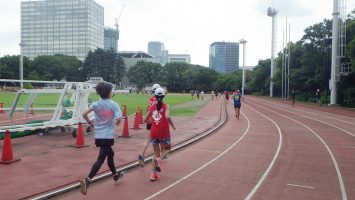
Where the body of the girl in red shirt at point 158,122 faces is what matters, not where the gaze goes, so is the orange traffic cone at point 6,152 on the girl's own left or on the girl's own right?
on the girl's own left

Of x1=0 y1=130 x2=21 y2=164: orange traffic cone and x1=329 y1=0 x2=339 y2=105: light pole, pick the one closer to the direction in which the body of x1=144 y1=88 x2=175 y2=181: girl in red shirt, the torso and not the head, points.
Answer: the light pole

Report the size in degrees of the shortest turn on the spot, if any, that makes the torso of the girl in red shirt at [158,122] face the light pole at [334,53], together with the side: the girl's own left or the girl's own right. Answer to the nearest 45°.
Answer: approximately 45° to the girl's own right

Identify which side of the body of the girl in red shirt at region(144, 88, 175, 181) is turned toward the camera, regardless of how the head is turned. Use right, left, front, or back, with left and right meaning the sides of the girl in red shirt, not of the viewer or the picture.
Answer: back
